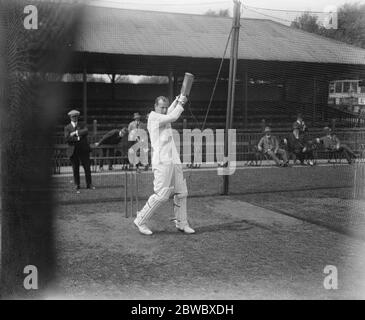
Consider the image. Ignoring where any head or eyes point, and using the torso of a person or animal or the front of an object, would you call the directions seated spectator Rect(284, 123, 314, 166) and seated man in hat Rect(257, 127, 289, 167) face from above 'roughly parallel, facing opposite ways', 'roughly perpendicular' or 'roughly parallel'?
roughly parallel

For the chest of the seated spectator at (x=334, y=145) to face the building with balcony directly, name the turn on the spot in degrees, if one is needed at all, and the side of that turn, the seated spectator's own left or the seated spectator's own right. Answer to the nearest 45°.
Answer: approximately 135° to the seated spectator's own left

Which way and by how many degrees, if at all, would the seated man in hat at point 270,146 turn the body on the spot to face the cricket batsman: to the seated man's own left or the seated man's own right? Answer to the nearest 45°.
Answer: approximately 45° to the seated man's own right

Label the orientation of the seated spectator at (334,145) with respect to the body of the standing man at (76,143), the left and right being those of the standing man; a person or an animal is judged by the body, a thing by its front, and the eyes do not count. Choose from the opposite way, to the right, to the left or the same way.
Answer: the same way

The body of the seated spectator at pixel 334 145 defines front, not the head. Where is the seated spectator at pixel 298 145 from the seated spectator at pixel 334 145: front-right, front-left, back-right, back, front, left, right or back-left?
right

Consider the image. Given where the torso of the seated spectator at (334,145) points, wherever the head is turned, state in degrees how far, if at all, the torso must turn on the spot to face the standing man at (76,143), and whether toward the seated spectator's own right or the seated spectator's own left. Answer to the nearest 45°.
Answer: approximately 90° to the seated spectator's own right

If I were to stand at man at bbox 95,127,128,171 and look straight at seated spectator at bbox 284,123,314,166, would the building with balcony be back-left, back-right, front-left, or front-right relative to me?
front-left

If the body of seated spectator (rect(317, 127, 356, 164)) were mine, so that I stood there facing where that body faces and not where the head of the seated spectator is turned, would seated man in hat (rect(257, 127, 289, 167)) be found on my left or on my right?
on my right

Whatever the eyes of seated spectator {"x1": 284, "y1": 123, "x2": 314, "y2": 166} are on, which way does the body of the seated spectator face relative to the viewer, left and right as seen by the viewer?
facing the viewer and to the right of the viewer

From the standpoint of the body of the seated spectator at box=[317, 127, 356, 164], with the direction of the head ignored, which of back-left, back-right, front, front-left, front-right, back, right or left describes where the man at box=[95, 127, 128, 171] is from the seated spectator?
right

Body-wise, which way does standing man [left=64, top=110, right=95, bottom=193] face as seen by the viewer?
toward the camera

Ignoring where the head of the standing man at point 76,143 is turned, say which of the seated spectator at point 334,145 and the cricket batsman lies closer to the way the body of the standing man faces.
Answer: the cricket batsman

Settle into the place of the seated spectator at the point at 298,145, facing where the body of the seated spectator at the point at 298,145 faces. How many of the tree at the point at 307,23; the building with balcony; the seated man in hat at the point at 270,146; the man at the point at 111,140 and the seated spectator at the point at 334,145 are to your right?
2

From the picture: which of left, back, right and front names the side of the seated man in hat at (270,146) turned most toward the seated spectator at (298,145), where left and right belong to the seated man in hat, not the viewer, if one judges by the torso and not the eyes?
left

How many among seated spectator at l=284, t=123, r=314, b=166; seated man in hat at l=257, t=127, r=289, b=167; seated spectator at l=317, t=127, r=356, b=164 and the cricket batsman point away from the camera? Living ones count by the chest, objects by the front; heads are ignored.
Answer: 0

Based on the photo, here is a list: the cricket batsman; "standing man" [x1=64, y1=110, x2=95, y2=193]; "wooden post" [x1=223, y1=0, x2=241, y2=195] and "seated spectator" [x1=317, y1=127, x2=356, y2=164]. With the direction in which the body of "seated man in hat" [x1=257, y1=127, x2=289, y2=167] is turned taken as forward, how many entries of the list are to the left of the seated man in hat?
1
